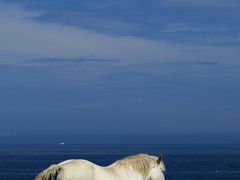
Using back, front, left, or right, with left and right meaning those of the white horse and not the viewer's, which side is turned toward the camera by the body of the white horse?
right
